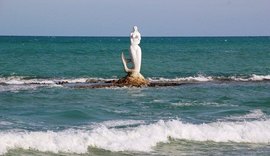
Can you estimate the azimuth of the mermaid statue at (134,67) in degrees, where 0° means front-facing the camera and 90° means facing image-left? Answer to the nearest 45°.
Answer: approximately 0°

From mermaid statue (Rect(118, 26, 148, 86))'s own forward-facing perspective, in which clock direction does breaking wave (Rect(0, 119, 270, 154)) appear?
The breaking wave is roughly at 12 o'clock from the mermaid statue.
